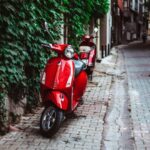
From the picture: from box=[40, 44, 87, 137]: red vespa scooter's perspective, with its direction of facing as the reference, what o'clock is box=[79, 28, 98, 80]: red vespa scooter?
box=[79, 28, 98, 80]: red vespa scooter is roughly at 5 o'clock from box=[40, 44, 87, 137]: red vespa scooter.

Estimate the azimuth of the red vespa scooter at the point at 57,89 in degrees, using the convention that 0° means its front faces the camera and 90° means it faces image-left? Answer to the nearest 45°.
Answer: approximately 45°
